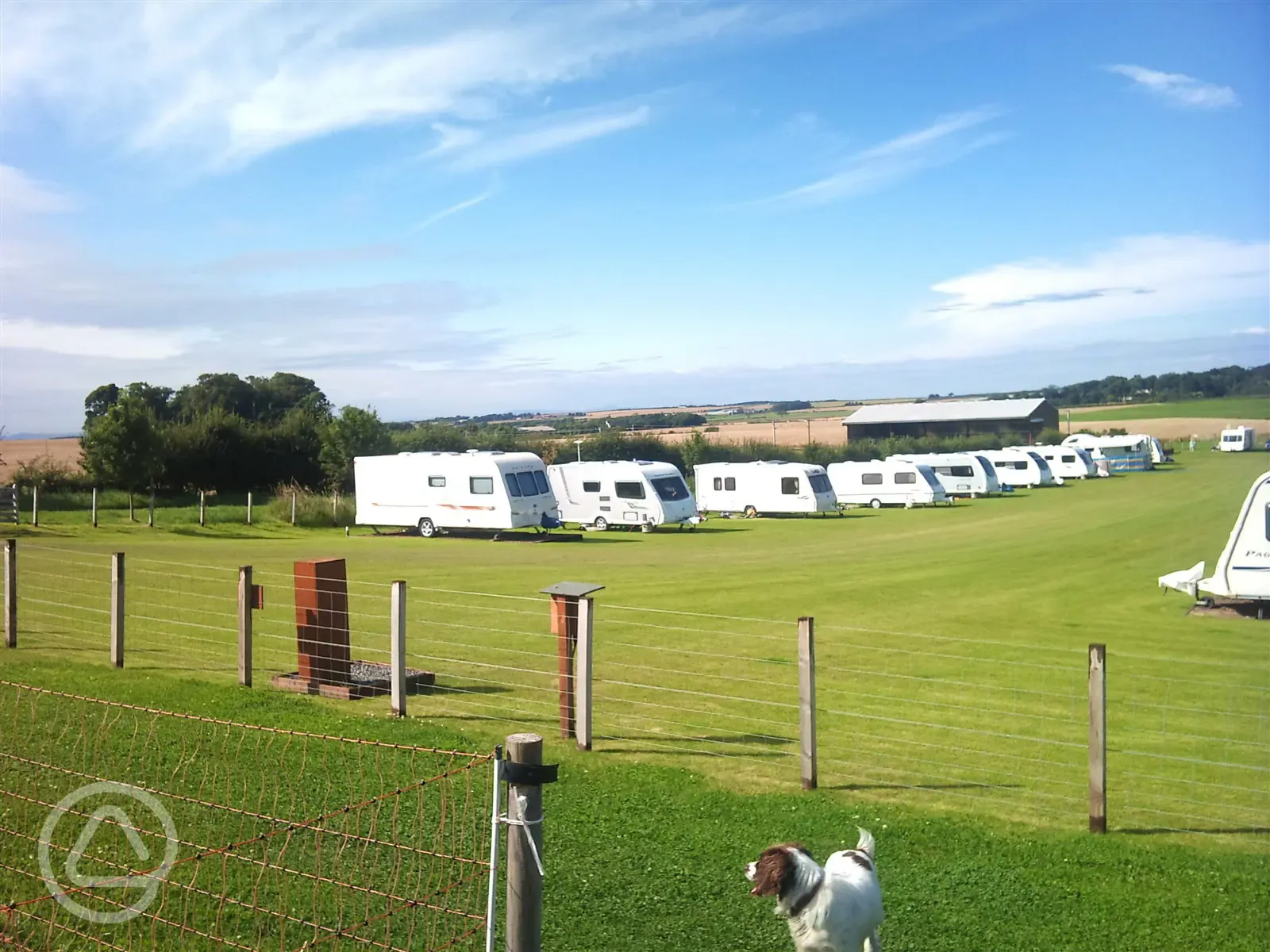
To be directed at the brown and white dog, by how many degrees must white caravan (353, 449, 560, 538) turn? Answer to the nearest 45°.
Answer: approximately 45° to its right

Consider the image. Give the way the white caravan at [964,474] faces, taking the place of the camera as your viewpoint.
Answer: facing the viewer and to the right of the viewer

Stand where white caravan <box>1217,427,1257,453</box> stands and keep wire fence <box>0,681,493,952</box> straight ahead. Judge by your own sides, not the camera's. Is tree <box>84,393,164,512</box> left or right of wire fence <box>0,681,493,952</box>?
right

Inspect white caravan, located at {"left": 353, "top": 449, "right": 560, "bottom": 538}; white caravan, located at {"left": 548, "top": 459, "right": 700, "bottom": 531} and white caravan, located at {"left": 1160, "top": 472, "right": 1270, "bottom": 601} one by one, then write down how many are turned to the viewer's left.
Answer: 1

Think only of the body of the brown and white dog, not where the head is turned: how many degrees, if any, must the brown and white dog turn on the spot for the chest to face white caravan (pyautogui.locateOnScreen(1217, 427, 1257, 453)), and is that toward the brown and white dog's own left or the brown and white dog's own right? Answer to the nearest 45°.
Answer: approximately 135° to the brown and white dog's own right

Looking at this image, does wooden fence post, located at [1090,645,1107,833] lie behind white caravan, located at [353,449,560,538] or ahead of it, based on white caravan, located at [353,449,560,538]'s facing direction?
ahead

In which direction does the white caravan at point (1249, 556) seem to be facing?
to the viewer's left

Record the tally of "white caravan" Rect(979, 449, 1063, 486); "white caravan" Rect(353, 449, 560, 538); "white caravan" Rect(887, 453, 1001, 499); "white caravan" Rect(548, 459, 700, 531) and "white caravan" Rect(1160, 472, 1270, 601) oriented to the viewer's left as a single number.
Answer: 1

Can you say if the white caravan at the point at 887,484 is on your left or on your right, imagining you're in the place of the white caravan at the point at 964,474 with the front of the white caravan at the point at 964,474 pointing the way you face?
on your right

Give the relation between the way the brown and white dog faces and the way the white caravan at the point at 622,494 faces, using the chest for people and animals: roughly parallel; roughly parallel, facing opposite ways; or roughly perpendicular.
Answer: roughly perpendicular

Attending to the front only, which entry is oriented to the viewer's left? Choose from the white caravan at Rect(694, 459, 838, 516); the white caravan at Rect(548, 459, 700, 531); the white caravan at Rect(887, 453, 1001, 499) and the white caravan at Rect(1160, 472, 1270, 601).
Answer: the white caravan at Rect(1160, 472, 1270, 601)

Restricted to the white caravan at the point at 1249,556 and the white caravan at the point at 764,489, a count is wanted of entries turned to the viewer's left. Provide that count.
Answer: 1
